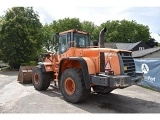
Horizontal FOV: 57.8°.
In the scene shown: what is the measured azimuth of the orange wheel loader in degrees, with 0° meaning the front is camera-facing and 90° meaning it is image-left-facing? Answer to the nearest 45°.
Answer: approximately 135°

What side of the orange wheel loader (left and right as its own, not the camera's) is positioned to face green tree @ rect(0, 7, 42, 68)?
front
